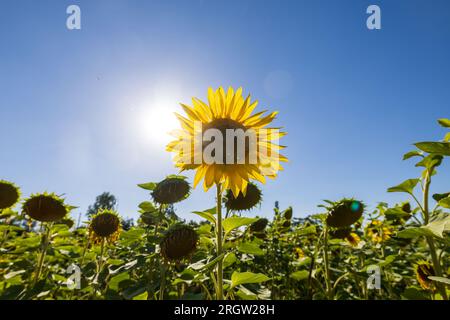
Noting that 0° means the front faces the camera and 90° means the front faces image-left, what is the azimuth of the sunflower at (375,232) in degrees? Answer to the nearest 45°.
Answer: approximately 0°

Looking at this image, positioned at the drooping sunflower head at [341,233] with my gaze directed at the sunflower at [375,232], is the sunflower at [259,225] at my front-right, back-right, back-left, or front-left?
back-left

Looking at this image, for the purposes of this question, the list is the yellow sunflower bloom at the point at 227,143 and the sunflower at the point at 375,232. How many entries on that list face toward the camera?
2

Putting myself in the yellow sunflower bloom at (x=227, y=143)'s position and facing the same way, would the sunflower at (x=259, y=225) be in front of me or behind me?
behind

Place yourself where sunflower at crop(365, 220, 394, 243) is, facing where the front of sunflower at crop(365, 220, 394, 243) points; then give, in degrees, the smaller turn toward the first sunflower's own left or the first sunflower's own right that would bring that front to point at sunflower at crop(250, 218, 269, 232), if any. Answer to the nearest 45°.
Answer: approximately 45° to the first sunflower's own right
